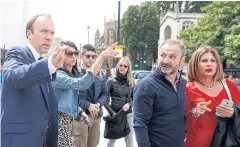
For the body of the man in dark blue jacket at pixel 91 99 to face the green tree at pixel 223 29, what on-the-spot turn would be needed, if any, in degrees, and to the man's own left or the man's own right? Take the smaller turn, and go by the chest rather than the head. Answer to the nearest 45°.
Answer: approximately 135° to the man's own left

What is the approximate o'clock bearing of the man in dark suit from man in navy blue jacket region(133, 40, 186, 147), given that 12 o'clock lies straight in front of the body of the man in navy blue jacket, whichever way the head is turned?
The man in dark suit is roughly at 3 o'clock from the man in navy blue jacket.

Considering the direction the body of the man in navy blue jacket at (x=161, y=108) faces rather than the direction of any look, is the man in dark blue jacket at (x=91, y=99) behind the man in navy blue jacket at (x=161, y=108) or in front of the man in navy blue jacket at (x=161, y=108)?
behind

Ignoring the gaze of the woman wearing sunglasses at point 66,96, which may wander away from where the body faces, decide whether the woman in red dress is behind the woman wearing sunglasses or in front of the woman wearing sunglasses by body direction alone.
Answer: in front

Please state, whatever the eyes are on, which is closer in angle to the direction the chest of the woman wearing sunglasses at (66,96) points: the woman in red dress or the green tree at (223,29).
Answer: the woman in red dress

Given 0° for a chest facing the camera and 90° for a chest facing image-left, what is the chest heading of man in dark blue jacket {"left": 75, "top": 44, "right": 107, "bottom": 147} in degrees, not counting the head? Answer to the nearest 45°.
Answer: approximately 0°

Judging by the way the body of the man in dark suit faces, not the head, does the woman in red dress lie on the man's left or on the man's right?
on the man's left

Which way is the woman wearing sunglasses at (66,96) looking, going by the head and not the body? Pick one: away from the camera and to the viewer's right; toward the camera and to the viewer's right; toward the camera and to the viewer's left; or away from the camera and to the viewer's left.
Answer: toward the camera and to the viewer's right

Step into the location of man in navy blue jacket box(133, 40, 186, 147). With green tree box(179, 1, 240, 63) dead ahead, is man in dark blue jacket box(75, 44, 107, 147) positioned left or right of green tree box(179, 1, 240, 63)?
left

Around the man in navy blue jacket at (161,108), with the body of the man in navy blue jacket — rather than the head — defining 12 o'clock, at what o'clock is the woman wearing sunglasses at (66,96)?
The woman wearing sunglasses is roughly at 5 o'clock from the man in navy blue jacket.

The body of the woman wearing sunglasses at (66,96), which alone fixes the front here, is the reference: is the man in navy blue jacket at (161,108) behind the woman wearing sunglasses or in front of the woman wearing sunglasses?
in front

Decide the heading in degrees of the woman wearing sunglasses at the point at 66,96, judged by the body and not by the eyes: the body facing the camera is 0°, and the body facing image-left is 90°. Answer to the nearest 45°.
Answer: approximately 315°

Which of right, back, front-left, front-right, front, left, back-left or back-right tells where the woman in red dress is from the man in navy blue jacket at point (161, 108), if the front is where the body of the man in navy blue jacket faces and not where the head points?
left
